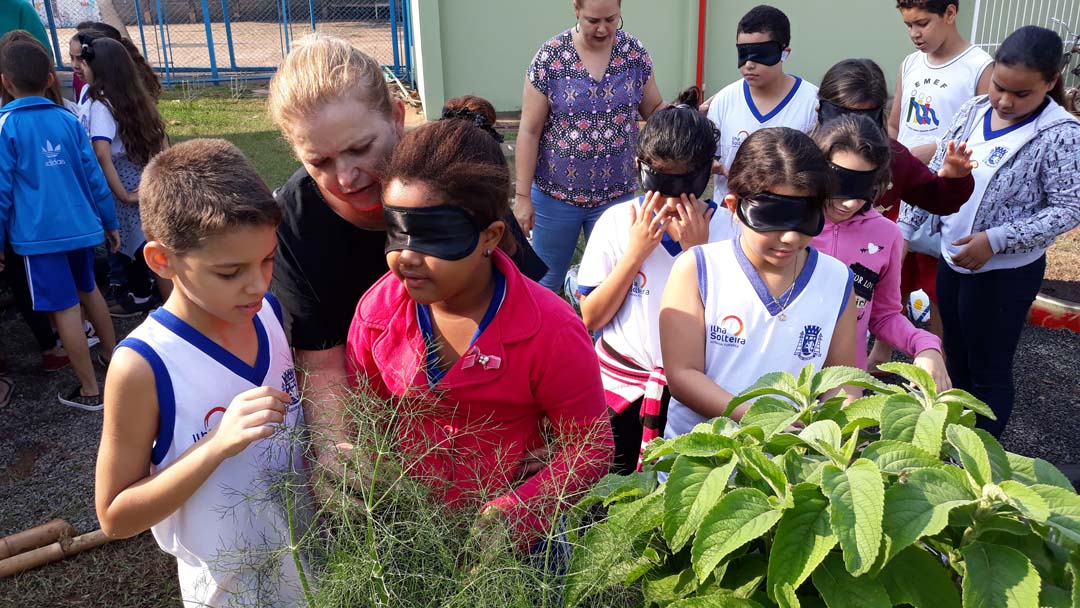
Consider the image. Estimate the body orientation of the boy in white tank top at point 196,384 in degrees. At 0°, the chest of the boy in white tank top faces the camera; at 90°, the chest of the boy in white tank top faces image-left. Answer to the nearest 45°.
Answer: approximately 315°

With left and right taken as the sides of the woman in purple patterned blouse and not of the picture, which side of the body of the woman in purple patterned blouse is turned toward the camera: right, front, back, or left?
front

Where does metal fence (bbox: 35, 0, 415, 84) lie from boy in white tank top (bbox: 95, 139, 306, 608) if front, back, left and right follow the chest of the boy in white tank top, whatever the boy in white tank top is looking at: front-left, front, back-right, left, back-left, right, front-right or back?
back-left

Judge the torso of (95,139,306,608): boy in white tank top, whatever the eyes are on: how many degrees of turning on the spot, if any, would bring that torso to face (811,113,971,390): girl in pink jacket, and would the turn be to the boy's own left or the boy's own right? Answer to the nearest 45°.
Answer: approximately 45° to the boy's own left

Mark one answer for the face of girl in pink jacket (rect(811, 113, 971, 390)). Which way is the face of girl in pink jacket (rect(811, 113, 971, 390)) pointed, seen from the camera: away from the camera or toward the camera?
toward the camera

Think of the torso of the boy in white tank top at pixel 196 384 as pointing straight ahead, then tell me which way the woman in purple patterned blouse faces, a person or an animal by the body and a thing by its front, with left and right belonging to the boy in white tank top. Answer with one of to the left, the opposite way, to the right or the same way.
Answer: to the right

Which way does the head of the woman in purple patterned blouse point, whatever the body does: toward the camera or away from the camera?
toward the camera

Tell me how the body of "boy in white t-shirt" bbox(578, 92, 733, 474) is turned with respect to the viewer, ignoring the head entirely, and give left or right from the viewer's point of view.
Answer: facing the viewer

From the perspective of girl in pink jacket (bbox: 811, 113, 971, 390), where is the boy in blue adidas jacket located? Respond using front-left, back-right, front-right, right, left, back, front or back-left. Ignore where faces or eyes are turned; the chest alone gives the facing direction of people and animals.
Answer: front-right

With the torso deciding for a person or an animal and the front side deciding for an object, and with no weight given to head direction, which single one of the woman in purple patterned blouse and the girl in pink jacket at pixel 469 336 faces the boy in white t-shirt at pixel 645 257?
the woman in purple patterned blouse

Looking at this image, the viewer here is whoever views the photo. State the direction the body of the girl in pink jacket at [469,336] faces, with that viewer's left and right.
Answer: facing the viewer and to the left of the viewer

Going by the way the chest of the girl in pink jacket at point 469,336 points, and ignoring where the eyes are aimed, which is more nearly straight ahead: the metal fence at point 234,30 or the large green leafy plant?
the large green leafy plant

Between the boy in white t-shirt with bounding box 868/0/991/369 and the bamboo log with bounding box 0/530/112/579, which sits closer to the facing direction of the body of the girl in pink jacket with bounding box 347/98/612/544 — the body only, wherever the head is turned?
the bamboo log

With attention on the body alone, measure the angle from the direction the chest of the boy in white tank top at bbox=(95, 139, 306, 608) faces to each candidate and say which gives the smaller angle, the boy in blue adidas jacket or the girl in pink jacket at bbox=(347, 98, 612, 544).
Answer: the girl in pink jacket

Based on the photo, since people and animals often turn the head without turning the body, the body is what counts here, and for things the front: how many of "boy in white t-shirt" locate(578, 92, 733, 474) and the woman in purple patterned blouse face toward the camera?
2

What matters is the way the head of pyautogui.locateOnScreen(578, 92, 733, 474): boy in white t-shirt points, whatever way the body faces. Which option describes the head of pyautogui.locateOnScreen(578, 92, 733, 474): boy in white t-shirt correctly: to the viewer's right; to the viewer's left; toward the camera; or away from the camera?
toward the camera

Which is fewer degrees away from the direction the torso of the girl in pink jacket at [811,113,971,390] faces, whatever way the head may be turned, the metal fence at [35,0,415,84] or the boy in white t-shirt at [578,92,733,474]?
the boy in white t-shirt

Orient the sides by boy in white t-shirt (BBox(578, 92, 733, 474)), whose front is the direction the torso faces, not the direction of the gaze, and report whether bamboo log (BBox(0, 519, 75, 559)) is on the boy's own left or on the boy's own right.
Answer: on the boy's own right

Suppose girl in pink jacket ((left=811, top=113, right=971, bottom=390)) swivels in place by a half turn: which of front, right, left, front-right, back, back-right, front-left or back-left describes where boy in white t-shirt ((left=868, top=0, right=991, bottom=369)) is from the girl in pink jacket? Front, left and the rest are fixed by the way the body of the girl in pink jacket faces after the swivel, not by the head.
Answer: front-left

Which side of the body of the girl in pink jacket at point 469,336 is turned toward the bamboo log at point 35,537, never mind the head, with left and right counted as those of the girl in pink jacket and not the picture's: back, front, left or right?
right
